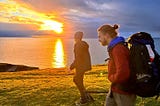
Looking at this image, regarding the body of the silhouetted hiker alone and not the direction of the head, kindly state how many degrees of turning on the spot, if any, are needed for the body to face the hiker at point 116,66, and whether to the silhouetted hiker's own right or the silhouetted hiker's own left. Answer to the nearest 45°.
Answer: approximately 90° to the silhouetted hiker's own left

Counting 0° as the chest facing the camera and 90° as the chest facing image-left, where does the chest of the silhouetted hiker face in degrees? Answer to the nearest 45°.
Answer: approximately 90°

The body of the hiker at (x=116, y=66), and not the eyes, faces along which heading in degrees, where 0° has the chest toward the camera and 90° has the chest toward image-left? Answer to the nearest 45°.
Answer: approximately 90°

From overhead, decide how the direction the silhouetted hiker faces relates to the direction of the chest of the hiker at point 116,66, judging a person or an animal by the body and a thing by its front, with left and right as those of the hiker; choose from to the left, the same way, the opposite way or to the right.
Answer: the same way

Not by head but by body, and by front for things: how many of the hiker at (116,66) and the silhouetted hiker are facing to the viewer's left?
2
